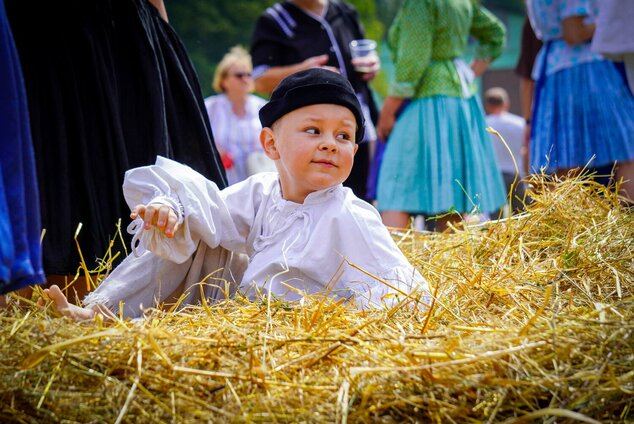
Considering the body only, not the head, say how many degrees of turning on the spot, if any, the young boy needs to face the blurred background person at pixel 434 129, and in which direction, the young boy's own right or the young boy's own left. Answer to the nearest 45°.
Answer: approximately 180°

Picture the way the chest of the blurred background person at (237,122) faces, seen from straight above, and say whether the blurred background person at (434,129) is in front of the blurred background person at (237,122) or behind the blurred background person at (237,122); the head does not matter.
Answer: in front

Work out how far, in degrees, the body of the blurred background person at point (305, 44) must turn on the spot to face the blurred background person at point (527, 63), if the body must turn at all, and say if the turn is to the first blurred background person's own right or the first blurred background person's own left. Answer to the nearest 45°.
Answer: approximately 90° to the first blurred background person's own left

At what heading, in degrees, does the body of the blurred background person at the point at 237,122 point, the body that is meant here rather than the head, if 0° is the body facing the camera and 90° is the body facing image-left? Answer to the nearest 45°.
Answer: approximately 315°

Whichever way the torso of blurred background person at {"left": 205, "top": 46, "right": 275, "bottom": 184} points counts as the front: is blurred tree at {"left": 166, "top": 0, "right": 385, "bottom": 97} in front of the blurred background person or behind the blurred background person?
behind

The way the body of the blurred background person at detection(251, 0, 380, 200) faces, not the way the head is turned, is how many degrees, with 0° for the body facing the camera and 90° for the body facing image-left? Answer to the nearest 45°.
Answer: approximately 315°

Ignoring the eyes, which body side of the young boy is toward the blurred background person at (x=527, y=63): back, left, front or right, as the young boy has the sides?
back

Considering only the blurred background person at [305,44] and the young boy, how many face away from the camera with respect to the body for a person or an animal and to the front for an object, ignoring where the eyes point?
0
